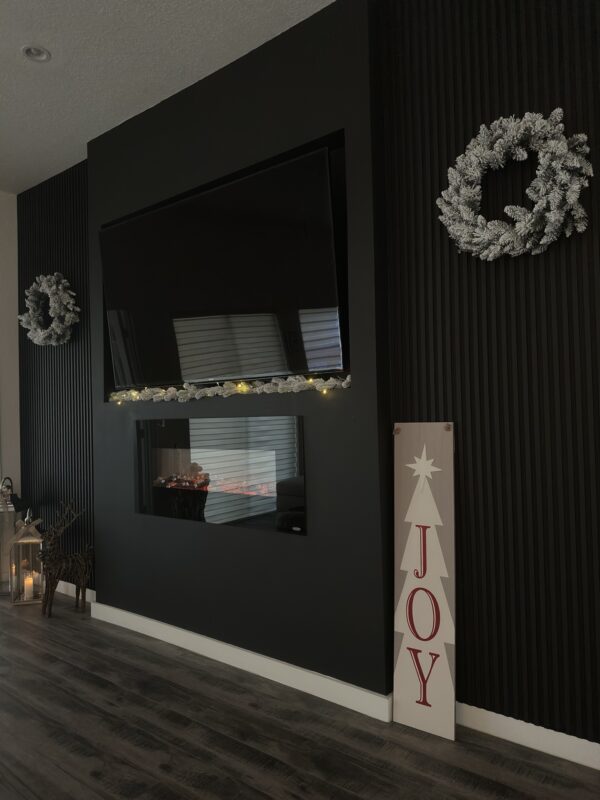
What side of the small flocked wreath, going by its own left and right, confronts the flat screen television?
left

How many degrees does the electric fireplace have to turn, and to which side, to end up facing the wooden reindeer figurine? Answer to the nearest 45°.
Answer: approximately 90° to its right

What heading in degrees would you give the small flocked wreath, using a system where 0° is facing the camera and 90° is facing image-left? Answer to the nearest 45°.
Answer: approximately 45°

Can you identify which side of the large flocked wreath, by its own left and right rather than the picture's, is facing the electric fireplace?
right

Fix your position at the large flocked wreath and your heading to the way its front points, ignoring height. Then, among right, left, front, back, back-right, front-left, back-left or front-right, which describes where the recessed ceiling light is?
front-right

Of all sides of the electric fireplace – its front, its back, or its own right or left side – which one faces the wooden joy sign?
left

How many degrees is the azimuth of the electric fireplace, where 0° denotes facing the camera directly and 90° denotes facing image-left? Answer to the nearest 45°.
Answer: approximately 45°

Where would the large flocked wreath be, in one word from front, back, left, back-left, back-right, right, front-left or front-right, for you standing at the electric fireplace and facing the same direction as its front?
left

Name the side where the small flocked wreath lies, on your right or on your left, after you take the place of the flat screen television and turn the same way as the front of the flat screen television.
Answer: on your right
